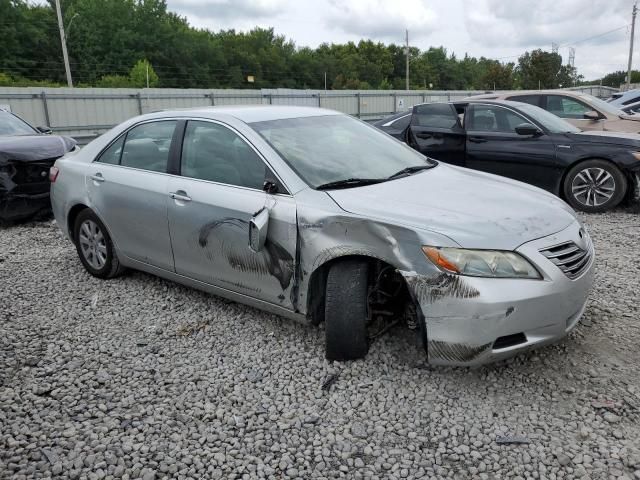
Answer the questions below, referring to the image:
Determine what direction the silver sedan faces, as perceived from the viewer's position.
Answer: facing the viewer and to the right of the viewer

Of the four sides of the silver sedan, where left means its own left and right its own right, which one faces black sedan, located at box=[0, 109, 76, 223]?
back

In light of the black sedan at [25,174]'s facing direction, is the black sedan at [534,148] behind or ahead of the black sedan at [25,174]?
ahead

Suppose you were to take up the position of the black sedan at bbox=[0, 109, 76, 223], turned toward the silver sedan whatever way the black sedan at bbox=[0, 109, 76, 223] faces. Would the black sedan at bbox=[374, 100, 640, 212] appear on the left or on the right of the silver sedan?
left

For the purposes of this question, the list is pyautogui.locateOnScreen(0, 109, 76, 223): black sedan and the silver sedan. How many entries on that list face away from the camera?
0

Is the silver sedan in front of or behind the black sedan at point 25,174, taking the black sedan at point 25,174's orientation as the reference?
in front

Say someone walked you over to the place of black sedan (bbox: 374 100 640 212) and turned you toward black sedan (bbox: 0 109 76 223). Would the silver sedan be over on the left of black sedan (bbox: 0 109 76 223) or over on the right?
left

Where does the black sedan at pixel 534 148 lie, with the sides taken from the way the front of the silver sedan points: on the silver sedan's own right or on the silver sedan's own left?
on the silver sedan's own left

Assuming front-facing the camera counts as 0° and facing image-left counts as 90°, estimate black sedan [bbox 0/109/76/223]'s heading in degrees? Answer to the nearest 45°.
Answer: approximately 315°
